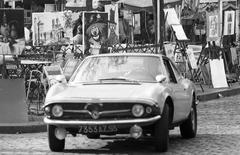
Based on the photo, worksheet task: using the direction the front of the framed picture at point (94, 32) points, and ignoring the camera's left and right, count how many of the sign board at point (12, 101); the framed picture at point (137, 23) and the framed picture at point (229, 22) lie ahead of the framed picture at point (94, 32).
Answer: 1

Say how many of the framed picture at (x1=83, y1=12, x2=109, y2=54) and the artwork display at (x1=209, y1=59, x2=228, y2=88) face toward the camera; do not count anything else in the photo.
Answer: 2

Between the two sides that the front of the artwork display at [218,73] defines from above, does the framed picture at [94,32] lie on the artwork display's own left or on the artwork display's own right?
on the artwork display's own right

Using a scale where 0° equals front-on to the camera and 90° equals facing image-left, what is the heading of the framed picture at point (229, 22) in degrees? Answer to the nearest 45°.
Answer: approximately 0°

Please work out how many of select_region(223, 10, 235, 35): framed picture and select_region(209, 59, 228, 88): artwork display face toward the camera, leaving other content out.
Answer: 2
